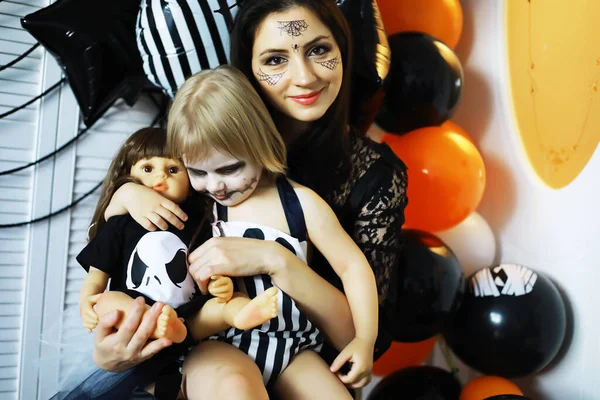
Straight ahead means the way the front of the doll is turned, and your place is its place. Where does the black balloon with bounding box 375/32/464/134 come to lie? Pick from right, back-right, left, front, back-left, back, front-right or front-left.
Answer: left

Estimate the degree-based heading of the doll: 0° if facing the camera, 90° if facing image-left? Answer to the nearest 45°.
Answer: approximately 315°

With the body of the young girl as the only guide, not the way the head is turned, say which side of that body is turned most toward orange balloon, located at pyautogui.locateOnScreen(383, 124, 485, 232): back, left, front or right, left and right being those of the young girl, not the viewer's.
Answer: back

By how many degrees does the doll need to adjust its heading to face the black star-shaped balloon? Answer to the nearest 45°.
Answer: approximately 135° to its right

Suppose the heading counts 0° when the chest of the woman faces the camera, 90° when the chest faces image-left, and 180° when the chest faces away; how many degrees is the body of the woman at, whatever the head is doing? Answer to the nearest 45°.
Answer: approximately 45°

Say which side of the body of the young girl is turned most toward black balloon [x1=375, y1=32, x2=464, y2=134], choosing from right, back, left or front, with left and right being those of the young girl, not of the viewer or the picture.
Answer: back

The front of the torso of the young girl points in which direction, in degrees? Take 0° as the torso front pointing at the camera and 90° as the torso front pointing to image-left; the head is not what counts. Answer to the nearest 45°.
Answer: approximately 45°
